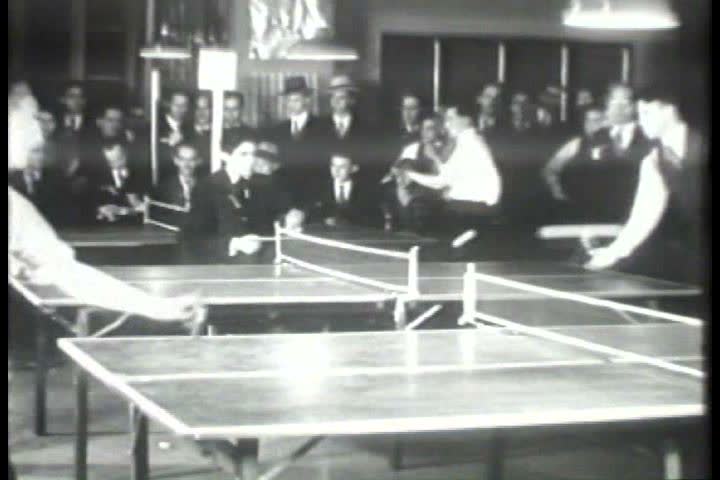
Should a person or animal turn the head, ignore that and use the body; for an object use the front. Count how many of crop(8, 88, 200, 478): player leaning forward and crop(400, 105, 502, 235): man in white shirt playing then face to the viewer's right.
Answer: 1

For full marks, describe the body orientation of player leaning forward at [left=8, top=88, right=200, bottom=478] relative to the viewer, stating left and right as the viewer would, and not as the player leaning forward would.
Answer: facing to the right of the viewer

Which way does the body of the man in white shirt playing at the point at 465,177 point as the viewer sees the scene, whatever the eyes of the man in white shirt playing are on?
to the viewer's left

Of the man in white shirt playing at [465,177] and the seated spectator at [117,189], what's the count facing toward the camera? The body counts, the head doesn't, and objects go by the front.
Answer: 1

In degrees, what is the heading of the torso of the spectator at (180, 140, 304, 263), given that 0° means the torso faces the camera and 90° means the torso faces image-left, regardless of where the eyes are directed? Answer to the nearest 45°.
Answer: approximately 315°

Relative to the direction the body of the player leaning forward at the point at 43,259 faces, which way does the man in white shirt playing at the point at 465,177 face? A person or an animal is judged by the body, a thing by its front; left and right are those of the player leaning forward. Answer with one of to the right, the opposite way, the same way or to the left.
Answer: the opposite way

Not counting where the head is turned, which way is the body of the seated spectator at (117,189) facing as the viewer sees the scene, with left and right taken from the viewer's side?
facing the viewer
